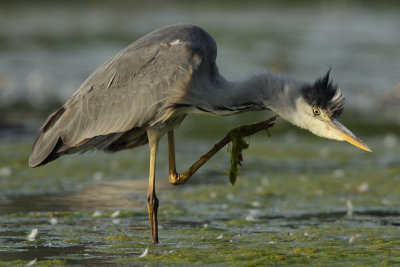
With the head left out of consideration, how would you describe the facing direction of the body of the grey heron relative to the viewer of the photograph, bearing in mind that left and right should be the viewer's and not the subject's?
facing to the right of the viewer
